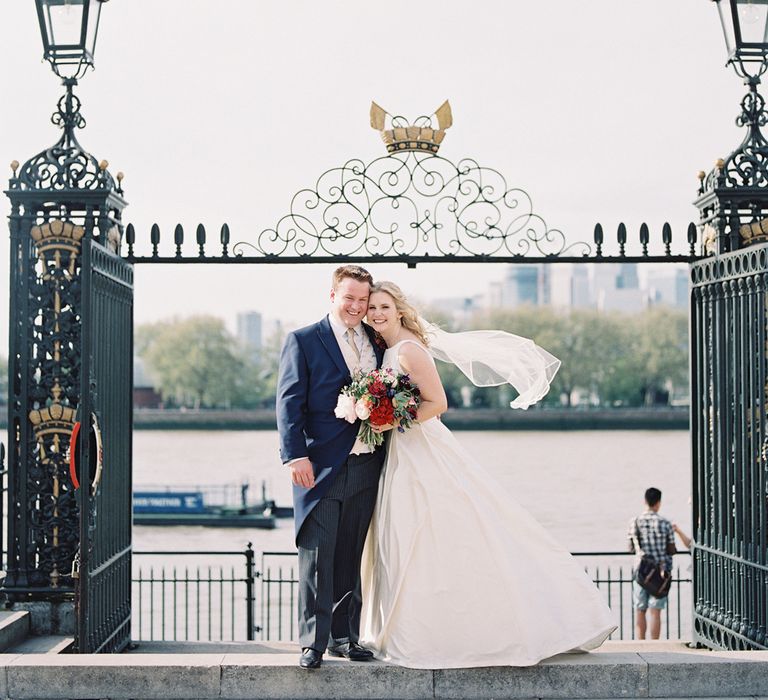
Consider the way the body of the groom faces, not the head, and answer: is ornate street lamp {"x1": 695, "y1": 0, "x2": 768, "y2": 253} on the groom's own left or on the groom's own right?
on the groom's own left

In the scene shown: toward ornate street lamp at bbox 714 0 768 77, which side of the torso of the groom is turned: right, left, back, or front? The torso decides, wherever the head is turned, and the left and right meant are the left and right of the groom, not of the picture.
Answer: left

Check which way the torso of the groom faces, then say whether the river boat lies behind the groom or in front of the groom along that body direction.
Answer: behind

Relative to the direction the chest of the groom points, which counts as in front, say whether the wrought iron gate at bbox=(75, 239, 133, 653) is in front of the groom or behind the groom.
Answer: behind
